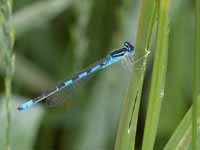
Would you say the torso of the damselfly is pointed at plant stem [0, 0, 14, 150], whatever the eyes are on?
no

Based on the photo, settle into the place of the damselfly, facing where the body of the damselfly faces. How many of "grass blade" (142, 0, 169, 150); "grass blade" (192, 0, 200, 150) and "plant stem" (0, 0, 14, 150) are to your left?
0

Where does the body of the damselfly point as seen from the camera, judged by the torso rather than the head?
to the viewer's right

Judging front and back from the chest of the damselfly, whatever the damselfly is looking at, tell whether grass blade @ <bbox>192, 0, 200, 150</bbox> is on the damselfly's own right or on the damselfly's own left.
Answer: on the damselfly's own right

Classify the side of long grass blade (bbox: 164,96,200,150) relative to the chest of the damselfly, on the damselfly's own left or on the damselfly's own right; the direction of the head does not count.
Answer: on the damselfly's own right
